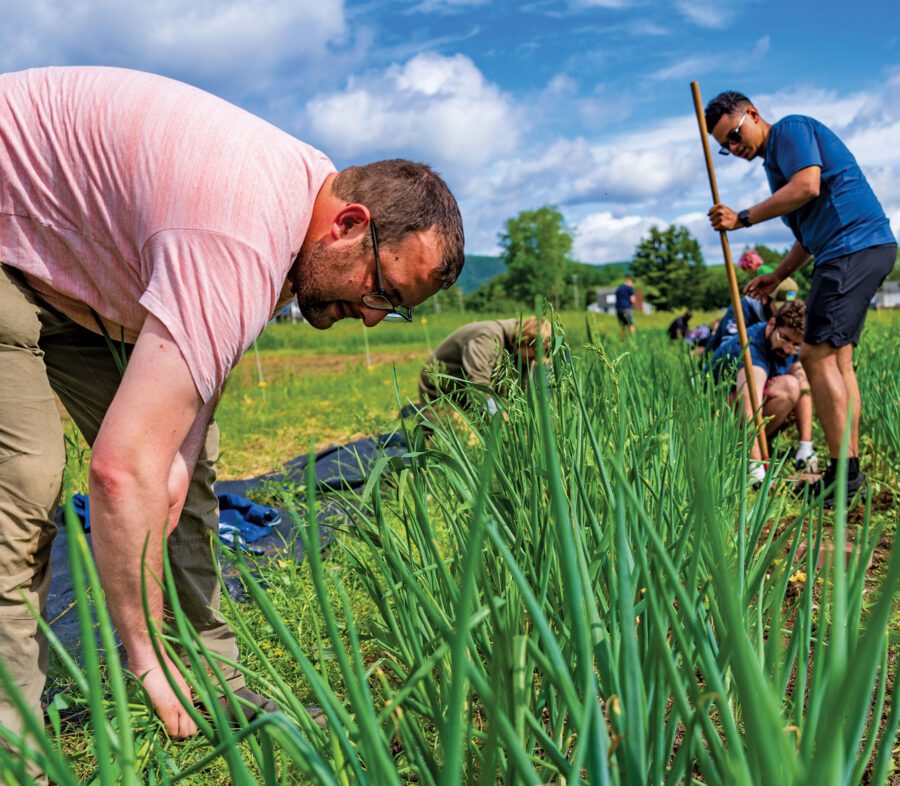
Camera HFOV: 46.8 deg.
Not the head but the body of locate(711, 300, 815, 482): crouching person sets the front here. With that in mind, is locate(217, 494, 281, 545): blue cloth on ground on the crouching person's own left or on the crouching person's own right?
on the crouching person's own right
